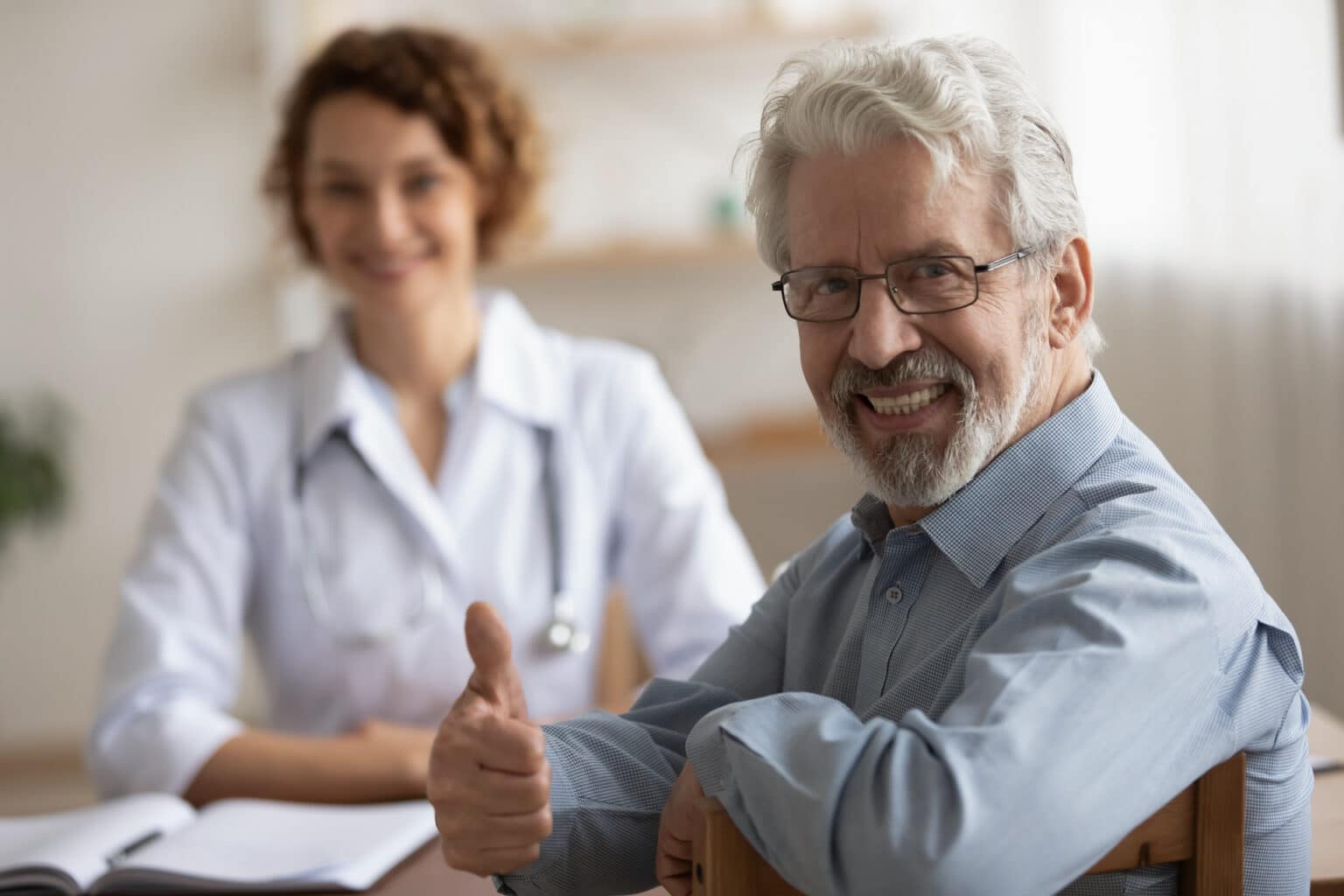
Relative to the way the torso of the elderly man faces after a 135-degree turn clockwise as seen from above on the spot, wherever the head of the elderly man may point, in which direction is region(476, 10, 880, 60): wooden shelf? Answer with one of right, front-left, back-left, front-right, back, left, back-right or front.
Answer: front

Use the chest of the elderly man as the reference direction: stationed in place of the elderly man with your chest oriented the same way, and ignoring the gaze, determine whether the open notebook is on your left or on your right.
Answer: on your right

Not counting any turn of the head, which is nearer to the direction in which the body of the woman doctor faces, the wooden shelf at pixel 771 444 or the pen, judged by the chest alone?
the pen

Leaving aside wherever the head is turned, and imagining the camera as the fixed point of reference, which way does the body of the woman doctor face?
toward the camera

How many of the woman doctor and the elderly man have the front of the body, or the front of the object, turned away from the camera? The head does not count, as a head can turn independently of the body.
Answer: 0

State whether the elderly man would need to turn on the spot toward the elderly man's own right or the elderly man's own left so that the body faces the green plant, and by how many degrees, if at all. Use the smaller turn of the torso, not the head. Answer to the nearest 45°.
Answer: approximately 90° to the elderly man's own right

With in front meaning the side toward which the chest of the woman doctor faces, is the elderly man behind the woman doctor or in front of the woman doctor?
in front

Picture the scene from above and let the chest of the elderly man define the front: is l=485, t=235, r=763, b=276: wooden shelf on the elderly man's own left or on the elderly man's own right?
on the elderly man's own right

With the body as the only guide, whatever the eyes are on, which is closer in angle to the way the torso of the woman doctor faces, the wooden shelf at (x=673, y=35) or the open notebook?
the open notebook

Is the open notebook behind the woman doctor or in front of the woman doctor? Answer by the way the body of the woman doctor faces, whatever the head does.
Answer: in front

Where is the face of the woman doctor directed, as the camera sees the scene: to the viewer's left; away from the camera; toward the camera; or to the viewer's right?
toward the camera
